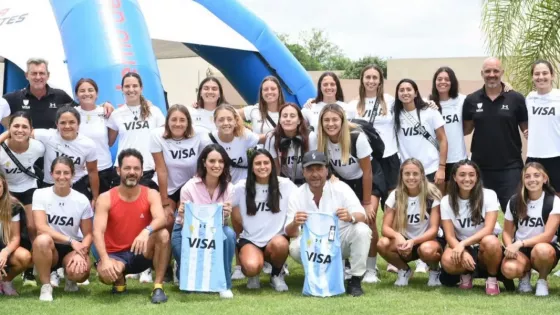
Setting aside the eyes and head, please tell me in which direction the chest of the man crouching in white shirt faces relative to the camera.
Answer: toward the camera

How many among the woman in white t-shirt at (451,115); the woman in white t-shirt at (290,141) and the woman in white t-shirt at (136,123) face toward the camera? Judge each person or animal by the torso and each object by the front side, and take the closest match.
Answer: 3

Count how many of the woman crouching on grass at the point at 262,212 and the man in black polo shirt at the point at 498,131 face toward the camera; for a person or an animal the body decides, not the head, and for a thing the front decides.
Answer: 2

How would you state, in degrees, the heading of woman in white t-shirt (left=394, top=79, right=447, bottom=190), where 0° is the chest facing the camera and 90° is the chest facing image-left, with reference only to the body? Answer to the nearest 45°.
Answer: approximately 45°

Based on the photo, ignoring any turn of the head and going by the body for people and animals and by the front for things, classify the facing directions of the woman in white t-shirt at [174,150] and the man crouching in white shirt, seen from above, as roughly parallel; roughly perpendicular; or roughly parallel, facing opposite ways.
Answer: roughly parallel

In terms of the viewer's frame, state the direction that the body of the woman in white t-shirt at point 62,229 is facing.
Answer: toward the camera

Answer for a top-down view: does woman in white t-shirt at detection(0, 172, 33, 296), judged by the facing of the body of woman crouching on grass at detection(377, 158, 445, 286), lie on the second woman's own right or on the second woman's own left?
on the second woman's own right

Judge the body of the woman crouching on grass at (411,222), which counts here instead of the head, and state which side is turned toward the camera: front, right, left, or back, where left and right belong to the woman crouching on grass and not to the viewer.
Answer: front

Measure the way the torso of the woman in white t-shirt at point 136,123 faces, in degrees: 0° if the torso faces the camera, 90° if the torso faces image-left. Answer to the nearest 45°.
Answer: approximately 0°

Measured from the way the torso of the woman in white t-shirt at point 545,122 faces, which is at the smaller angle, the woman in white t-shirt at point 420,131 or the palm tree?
the woman in white t-shirt

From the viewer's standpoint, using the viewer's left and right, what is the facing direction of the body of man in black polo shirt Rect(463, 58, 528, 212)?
facing the viewer

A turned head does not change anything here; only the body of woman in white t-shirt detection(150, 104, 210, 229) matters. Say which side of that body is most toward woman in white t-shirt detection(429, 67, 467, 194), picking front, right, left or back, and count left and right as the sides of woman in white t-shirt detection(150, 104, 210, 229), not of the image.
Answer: left

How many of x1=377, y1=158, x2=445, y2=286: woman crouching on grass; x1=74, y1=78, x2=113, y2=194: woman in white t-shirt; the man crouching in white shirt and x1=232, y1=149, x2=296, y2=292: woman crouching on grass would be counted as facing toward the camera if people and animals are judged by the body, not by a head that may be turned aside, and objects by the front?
4

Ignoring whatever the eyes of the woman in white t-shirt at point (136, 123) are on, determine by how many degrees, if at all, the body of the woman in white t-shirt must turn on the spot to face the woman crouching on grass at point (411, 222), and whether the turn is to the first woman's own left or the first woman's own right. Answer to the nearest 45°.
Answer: approximately 45° to the first woman's own left

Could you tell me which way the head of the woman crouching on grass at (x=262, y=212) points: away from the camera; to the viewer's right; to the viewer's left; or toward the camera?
toward the camera

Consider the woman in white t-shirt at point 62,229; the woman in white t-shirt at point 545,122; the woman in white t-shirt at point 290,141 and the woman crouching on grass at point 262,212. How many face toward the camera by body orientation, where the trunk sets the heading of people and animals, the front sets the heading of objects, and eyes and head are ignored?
4
